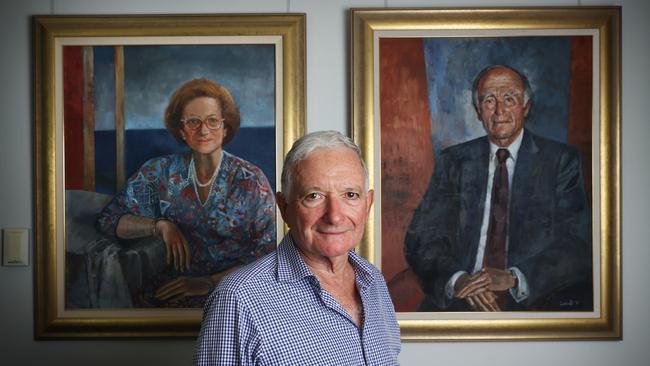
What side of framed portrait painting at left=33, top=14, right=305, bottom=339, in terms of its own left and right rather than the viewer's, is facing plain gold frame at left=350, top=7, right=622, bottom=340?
left

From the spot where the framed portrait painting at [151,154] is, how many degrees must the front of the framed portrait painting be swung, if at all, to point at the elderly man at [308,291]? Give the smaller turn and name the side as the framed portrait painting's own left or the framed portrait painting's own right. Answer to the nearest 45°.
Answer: approximately 45° to the framed portrait painting's own left

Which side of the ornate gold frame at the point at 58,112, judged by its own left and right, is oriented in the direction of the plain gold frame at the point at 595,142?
left

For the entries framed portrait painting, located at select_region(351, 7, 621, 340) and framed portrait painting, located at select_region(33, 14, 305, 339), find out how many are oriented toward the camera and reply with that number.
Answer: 2

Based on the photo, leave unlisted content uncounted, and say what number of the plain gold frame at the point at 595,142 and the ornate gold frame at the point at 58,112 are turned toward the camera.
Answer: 2

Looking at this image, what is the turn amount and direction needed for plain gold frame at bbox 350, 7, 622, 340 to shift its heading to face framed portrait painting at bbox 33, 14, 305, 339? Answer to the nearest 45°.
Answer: approximately 90° to its right

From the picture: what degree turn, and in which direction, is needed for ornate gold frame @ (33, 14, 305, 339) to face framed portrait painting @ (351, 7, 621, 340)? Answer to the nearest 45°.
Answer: approximately 90° to its left

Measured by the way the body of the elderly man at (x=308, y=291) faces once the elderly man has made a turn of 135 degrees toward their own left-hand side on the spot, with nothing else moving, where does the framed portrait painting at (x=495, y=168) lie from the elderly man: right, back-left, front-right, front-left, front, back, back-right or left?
front-right
